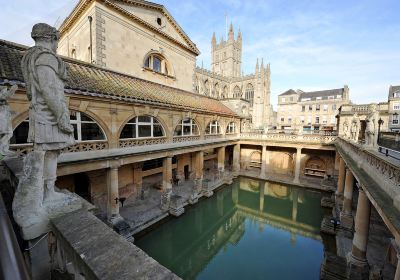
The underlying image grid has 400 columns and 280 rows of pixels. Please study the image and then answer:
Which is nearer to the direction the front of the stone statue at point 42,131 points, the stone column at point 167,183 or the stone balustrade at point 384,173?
the stone column

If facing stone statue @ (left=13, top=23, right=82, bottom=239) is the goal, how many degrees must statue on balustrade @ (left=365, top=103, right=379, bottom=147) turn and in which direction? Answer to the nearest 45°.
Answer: approximately 45° to its left

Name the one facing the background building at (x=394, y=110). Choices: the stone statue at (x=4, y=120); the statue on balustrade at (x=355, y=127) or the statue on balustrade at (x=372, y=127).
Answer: the stone statue

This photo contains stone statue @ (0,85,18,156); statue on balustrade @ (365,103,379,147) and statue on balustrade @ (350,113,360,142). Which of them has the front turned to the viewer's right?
the stone statue

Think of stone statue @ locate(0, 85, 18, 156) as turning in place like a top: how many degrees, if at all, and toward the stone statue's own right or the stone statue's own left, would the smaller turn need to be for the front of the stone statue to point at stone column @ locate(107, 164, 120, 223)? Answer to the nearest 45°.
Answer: approximately 45° to the stone statue's own left

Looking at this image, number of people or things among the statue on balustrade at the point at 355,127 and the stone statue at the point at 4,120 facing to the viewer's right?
1

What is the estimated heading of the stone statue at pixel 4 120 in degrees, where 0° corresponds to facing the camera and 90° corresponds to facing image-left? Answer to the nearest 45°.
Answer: approximately 270°

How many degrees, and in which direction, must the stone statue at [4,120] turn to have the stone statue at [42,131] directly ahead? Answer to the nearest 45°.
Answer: approximately 90° to its right
